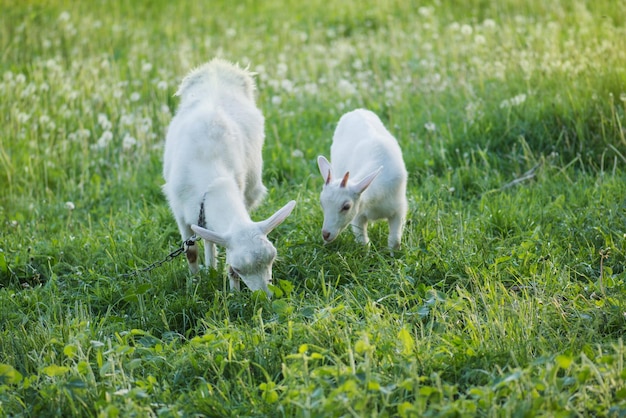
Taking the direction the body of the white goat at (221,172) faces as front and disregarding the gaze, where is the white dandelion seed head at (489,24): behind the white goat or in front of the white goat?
behind

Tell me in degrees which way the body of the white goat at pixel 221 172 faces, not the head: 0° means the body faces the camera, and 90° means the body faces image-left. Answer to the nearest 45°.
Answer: approximately 0°

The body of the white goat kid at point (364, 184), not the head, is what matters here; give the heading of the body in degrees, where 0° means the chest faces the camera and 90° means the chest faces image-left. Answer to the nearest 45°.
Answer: approximately 0°

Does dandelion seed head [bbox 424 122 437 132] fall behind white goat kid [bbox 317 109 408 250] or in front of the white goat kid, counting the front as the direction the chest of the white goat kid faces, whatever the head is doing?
behind

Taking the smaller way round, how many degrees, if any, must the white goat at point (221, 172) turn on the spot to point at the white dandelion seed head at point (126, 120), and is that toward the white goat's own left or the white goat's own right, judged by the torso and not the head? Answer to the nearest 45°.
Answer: approximately 180°

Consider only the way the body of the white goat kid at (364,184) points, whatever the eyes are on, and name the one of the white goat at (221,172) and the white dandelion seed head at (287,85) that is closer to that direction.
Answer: the white goat
